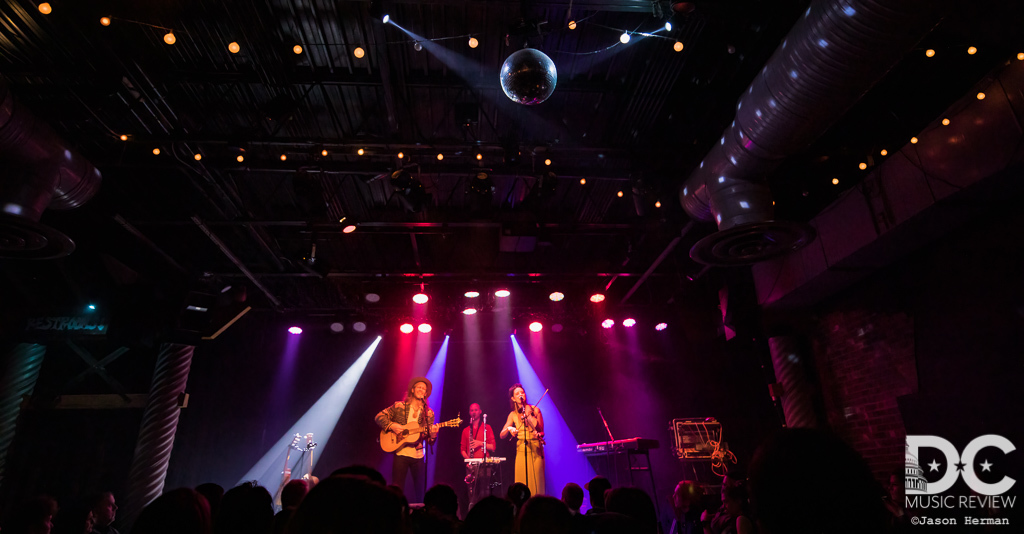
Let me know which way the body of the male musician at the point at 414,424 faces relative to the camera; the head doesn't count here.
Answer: toward the camera

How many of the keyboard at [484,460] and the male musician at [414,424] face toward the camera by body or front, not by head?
1

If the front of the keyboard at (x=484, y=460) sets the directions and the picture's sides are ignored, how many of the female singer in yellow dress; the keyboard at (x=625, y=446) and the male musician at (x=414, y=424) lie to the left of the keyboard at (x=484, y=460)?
1

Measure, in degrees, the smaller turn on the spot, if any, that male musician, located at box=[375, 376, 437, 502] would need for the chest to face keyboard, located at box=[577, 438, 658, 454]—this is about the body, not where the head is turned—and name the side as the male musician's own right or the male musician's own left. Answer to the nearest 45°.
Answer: approximately 45° to the male musician's own left

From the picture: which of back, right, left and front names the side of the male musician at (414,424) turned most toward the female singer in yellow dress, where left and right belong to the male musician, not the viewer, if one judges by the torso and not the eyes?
left

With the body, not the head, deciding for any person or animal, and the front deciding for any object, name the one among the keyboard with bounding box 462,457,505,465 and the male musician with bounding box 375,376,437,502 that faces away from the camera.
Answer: the keyboard

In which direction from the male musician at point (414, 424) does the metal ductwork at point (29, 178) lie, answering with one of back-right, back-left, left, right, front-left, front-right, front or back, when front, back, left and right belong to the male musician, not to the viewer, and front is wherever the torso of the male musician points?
front-right

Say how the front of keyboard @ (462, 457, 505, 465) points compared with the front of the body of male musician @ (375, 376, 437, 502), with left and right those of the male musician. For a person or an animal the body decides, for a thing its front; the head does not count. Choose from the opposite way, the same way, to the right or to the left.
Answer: the opposite way

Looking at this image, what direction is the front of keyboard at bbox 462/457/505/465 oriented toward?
away from the camera

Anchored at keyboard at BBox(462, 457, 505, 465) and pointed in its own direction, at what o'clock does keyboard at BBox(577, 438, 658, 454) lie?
keyboard at BBox(577, 438, 658, 454) is roughly at 4 o'clock from keyboard at BBox(462, 457, 505, 465).

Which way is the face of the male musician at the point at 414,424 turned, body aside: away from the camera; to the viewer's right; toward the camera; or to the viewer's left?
toward the camera
